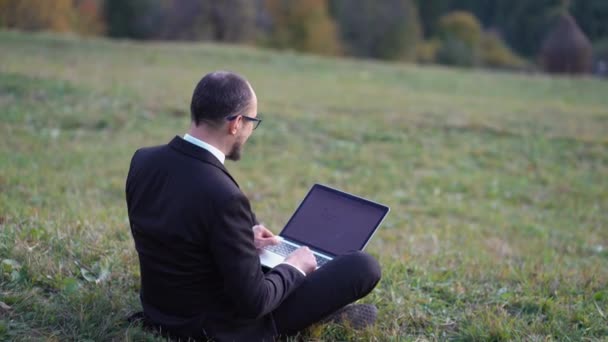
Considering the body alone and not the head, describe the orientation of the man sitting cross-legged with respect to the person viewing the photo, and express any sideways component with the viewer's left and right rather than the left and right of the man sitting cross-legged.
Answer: facing away from the viewer and to the right of the viewer

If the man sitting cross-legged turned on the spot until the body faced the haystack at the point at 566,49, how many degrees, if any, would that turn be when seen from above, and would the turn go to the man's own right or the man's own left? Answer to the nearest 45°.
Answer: approximately 45° to the man's own left

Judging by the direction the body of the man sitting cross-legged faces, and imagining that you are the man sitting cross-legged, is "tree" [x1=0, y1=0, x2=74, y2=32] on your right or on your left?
on your left

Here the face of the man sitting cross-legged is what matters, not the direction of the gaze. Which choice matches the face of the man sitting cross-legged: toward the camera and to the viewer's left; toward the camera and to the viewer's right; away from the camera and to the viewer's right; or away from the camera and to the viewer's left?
away from the camera and to the viewer's right
